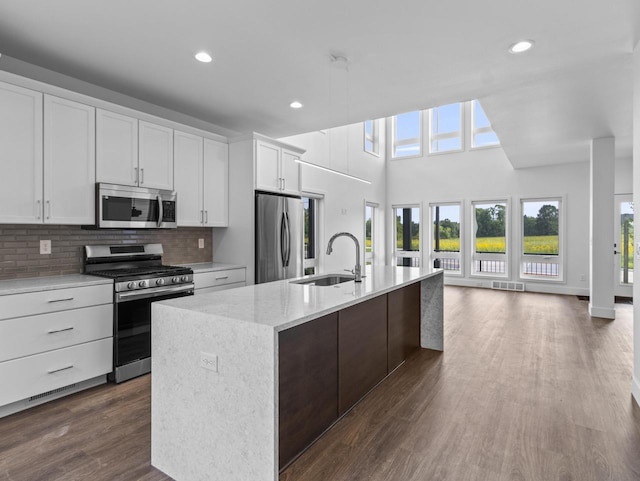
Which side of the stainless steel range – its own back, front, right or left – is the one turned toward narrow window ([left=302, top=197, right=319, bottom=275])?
left

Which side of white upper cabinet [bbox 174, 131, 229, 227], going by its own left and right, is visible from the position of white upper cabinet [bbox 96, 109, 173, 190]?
right

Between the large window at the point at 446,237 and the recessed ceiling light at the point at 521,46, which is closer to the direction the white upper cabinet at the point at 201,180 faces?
the recessed ceiling light

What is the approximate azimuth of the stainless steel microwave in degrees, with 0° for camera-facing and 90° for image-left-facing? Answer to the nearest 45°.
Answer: approximately 315°

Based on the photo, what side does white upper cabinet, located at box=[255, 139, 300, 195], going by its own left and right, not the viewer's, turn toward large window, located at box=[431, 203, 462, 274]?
left

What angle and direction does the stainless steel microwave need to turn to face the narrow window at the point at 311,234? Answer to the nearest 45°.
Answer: approximately 90° to its left
